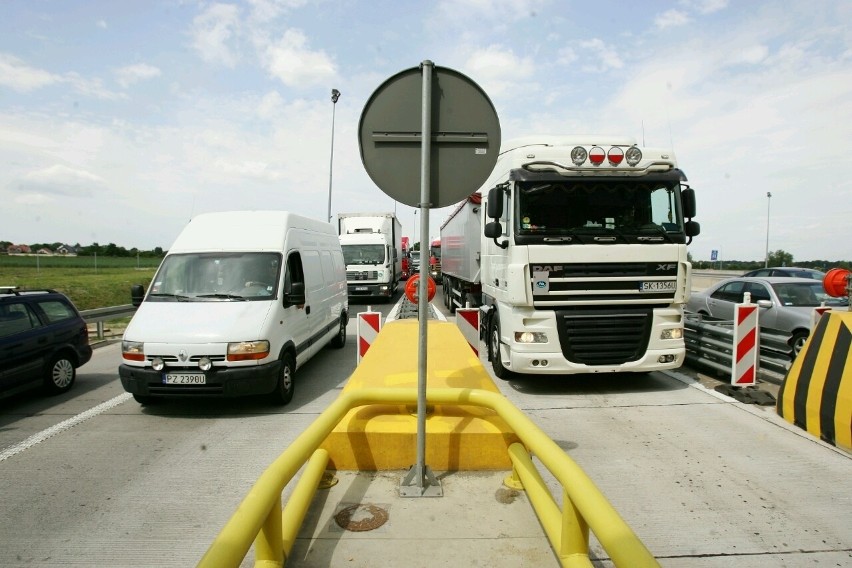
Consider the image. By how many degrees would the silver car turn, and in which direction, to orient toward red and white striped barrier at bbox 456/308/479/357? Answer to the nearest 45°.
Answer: approximately 90° to its right

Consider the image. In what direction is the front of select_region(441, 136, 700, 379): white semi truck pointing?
toward the camera

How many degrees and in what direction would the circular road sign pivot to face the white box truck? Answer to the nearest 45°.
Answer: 0° — it already faces it

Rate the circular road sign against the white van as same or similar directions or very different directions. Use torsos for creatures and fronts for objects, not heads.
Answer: very different directions

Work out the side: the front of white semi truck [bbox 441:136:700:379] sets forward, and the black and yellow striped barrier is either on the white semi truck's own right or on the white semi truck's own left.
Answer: on the white semi truck's own left

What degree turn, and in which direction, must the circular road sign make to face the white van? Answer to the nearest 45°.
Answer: approximately 45° to its left

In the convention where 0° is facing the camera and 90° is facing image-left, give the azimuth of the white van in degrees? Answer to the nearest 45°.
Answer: approximately 45°

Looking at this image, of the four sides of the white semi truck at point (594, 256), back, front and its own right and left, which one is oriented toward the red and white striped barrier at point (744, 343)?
left

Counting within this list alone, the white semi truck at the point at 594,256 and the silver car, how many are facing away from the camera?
0

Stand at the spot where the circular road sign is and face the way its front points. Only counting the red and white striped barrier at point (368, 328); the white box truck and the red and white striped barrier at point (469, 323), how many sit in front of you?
3

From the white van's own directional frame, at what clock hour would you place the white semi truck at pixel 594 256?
The white semi truck is roughly at 8 o'clock from the white van.

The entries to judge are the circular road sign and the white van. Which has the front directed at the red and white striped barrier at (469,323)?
the circular road sign

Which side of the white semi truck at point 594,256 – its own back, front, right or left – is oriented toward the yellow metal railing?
front

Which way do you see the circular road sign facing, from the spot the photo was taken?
facing away from the viewer
